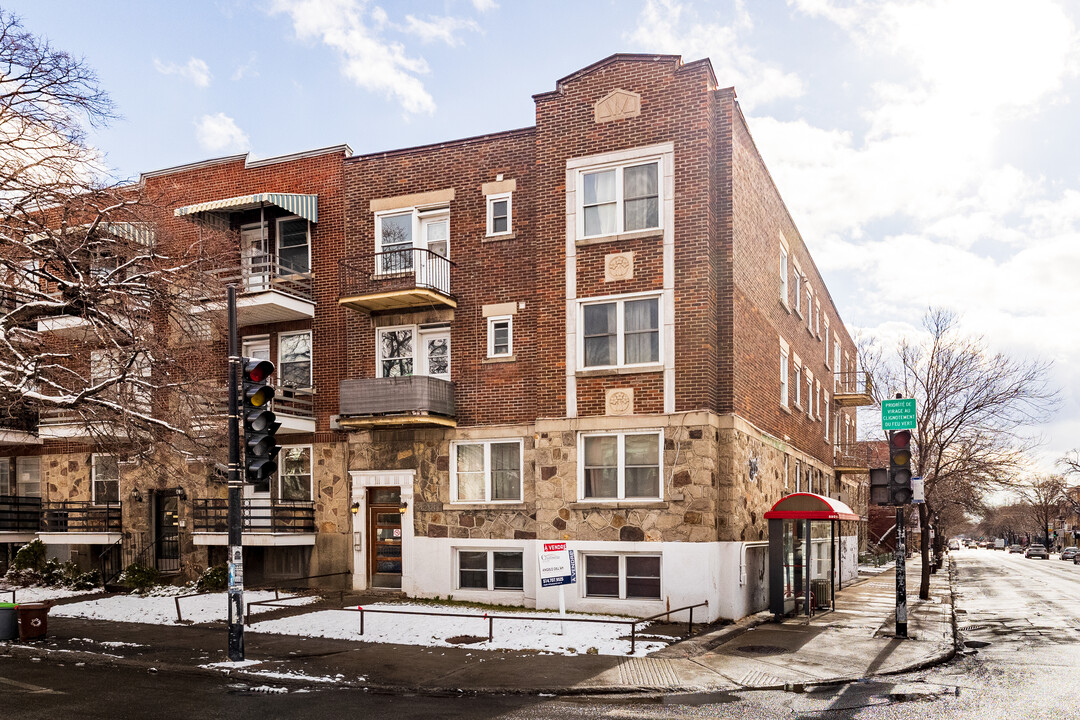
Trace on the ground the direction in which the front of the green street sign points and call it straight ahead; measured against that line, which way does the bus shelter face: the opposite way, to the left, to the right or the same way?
to the left

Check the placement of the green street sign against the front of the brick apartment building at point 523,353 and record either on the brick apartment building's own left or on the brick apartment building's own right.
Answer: on the brick apartment building's own left

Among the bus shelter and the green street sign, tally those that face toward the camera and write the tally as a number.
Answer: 1

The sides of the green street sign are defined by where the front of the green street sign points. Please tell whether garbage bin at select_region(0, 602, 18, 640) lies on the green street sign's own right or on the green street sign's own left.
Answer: on the green street sign's own right

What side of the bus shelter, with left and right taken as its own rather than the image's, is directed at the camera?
right

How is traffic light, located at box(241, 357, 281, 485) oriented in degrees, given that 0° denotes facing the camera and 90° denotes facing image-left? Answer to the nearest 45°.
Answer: approximately 315°

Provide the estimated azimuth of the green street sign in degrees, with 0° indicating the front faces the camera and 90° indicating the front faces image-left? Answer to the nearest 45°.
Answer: approximately 0°

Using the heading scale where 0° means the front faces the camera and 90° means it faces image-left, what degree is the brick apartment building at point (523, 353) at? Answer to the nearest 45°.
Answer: approximately 45°

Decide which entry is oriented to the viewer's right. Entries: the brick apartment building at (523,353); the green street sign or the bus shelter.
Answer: the bus shelter

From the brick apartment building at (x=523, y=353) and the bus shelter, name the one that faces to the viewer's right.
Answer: the bus shelter
